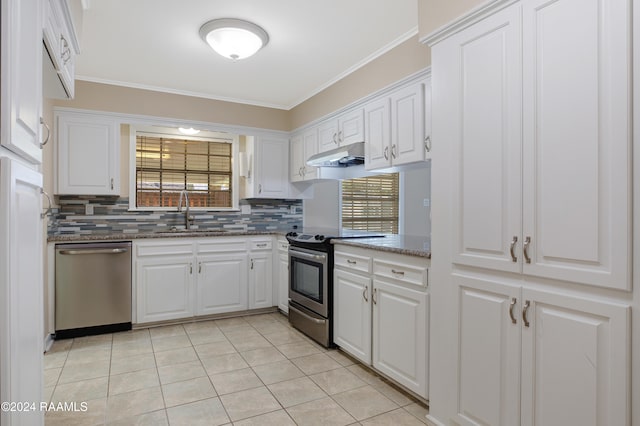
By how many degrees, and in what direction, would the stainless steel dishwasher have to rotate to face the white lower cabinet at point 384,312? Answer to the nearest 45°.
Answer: approximately 45° to its left

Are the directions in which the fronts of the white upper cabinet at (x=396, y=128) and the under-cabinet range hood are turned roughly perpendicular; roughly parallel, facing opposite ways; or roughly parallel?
roughly parallel

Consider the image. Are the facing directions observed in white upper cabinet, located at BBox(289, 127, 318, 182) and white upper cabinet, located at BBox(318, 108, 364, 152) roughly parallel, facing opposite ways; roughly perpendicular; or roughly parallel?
roughly parallel

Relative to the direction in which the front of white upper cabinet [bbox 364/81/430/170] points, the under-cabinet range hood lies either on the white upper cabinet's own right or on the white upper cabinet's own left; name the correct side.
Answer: on the white upper cabinet's own right

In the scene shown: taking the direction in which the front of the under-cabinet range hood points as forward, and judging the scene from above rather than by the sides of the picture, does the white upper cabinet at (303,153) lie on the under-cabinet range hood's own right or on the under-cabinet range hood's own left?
on the under-cabinet range hood's own right

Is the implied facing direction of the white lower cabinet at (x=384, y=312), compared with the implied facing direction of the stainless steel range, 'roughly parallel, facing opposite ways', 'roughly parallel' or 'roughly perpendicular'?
roughly parallel

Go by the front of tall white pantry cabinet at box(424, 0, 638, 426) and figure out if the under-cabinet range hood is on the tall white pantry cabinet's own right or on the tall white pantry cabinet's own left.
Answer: on the tall white pantry cabinet's own right

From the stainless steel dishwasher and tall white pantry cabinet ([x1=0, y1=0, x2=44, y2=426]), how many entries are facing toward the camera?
1
